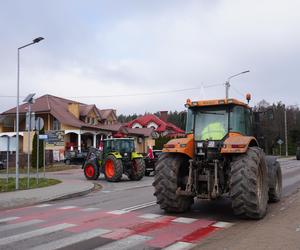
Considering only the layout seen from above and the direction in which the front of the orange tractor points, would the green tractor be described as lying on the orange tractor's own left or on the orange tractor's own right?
on the orange tractor's own left

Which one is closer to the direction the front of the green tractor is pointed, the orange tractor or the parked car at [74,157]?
the parked car

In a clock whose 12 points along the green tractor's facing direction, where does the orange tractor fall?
The orange tractor is roughly at 7 o'clock from the green tractor.

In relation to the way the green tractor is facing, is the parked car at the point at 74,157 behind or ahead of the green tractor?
ahead

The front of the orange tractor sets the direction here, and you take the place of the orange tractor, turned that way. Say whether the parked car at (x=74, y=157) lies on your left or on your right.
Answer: on your left

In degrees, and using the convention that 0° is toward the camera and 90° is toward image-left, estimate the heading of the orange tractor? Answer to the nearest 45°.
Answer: approximately 225°
